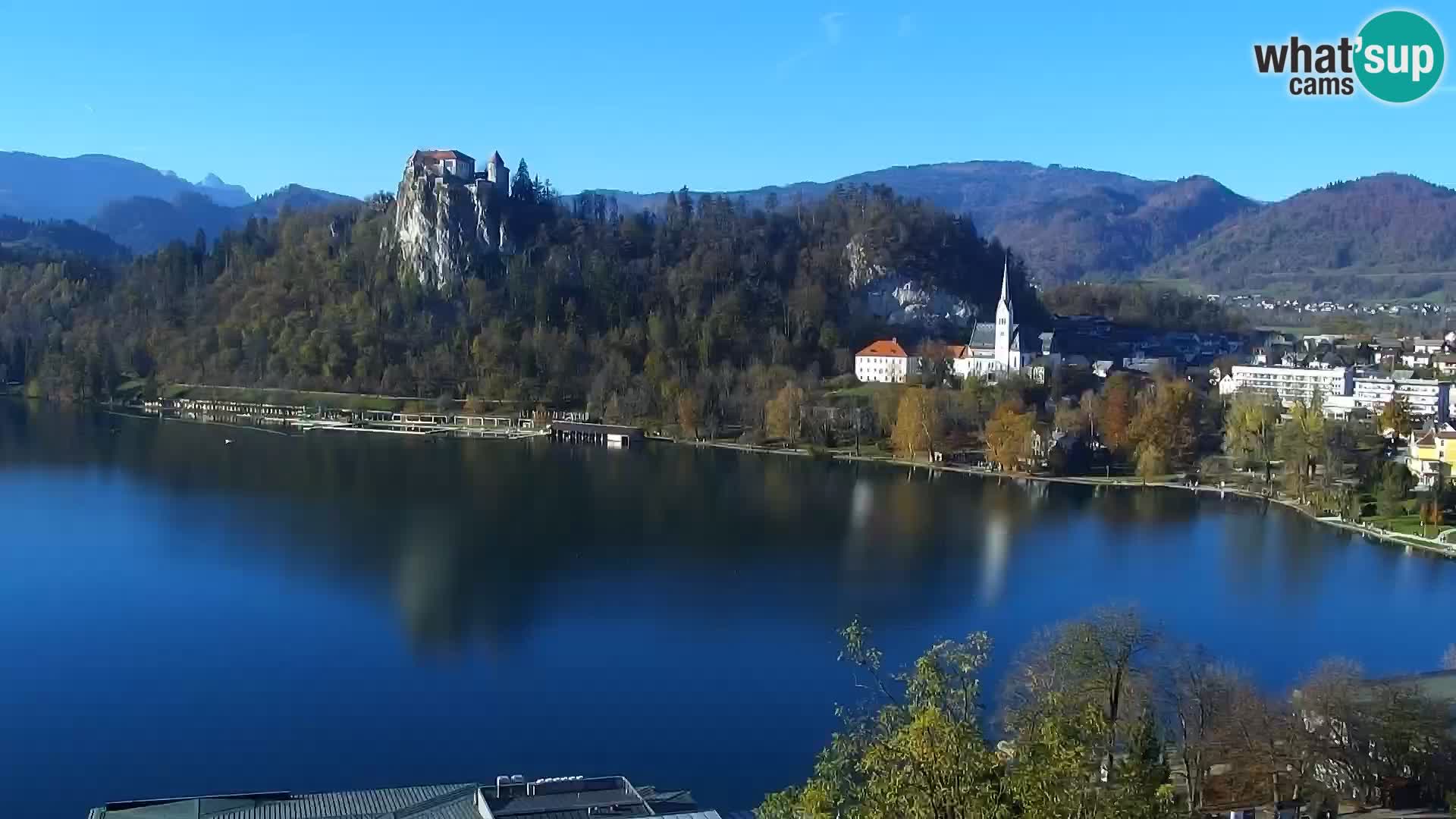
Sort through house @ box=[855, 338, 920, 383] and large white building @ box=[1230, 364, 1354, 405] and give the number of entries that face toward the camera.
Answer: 2

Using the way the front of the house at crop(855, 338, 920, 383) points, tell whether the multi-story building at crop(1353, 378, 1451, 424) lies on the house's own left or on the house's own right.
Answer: on the house's own left

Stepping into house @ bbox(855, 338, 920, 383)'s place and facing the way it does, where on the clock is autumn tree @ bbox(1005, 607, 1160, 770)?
The autumn tree is roughly at 12 o'clock from the house.

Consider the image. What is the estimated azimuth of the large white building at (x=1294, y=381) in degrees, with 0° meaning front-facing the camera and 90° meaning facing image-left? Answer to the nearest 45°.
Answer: approximately 0°

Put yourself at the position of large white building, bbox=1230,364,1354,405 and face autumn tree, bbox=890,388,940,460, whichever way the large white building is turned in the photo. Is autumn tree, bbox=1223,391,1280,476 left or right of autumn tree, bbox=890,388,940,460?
left

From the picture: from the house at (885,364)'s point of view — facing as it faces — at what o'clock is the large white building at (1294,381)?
The large white building is roughly at 9 o'clock from the house.

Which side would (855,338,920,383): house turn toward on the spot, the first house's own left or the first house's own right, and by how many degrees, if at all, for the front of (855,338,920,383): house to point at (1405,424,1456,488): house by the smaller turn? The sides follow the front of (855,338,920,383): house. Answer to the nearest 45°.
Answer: approximately 45° to the first house's own left

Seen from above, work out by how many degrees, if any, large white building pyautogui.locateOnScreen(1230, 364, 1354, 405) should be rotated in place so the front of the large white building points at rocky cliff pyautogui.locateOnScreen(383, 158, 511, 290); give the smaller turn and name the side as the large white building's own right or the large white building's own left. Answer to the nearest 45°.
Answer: approximately 90° to the large white building's own right

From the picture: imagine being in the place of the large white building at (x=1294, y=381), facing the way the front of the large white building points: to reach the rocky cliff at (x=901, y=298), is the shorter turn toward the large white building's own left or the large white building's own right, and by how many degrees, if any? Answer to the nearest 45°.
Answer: approximately 90° to the large white building's own right

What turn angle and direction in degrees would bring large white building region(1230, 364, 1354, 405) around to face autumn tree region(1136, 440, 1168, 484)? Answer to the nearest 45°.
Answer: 0° — it already faces it

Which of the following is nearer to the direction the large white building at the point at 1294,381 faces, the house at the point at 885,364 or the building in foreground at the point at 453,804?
the building in foreground

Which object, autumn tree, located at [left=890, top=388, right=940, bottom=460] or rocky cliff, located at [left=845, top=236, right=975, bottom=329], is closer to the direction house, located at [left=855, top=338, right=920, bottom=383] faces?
the autumn tree
